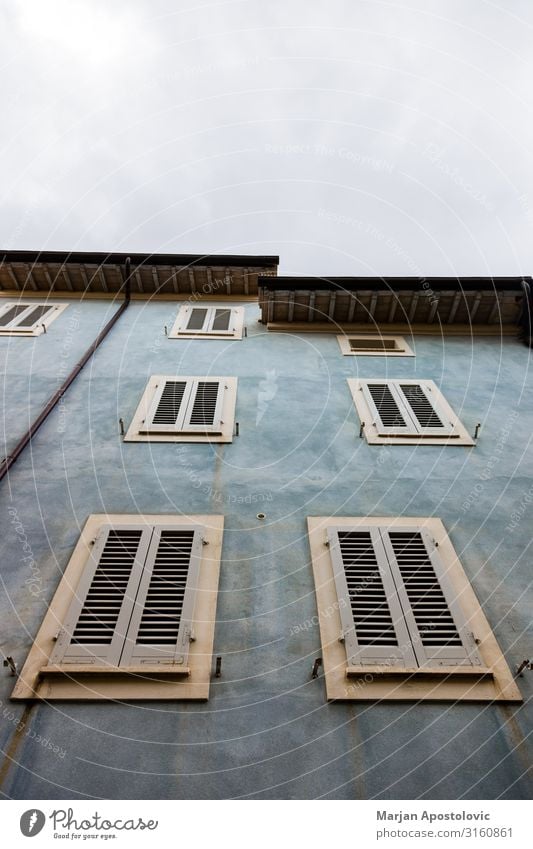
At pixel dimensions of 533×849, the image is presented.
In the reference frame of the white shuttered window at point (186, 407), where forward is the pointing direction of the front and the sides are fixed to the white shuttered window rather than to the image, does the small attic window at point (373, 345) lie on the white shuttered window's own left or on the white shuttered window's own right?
on the white shuttered window's own left

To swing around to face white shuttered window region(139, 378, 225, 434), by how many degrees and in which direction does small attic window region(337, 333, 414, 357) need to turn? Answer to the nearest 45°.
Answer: approximately 45° to its right

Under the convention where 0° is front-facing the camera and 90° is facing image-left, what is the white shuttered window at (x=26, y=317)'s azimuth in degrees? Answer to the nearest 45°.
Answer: approximately 0°

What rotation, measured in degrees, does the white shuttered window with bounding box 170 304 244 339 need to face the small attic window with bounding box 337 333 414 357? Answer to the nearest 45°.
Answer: approximately 90° to its left

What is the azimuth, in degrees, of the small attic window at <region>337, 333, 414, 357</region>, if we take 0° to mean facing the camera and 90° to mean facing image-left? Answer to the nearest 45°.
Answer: approximately 0°

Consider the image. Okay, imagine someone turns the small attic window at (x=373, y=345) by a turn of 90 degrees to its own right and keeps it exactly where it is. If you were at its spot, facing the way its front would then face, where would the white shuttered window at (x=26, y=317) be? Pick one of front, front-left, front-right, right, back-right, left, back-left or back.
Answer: front
